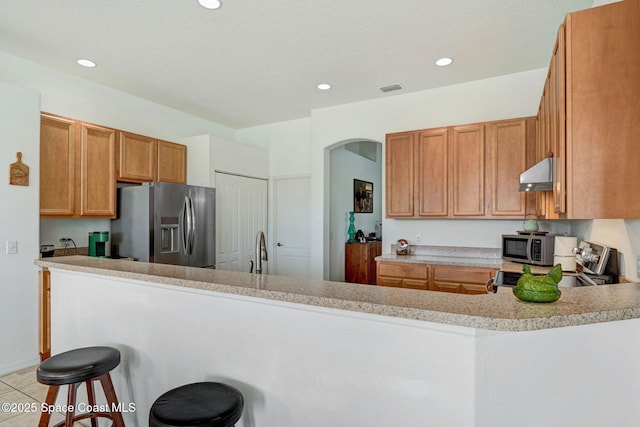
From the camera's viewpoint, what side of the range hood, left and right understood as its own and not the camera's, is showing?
left

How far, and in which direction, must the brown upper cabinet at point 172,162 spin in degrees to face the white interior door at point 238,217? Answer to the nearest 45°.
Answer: approximately 45° to its left

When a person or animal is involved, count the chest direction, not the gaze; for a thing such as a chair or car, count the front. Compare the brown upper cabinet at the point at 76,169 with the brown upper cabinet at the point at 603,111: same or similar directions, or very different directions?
very different directions

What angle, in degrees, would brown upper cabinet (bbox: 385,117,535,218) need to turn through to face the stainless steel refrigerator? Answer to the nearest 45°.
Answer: approximately 45° to its right

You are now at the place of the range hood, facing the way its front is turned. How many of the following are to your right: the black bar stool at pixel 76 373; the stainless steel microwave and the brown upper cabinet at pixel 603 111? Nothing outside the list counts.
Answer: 1

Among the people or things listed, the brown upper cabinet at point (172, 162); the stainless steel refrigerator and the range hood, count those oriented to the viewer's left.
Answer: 1

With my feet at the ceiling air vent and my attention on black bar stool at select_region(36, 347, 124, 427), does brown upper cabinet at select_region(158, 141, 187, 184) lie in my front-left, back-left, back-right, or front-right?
front-right

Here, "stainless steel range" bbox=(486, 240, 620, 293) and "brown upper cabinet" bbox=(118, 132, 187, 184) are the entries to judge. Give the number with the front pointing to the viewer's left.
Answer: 1

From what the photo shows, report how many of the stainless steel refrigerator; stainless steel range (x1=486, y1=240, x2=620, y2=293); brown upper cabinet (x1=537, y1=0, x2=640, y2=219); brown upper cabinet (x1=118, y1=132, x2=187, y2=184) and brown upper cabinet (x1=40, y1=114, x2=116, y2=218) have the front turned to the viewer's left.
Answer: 2

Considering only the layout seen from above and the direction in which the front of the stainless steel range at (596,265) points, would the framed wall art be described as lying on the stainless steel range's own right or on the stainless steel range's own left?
on the stainless steel range's own right

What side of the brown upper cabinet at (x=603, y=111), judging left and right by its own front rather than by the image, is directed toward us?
left

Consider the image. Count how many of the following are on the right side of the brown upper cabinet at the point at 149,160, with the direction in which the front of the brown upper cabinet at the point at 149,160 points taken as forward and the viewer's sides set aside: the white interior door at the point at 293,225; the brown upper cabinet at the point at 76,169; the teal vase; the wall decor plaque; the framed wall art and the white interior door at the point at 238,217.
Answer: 2

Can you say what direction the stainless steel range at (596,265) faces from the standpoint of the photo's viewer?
facing to the left of the viewer
